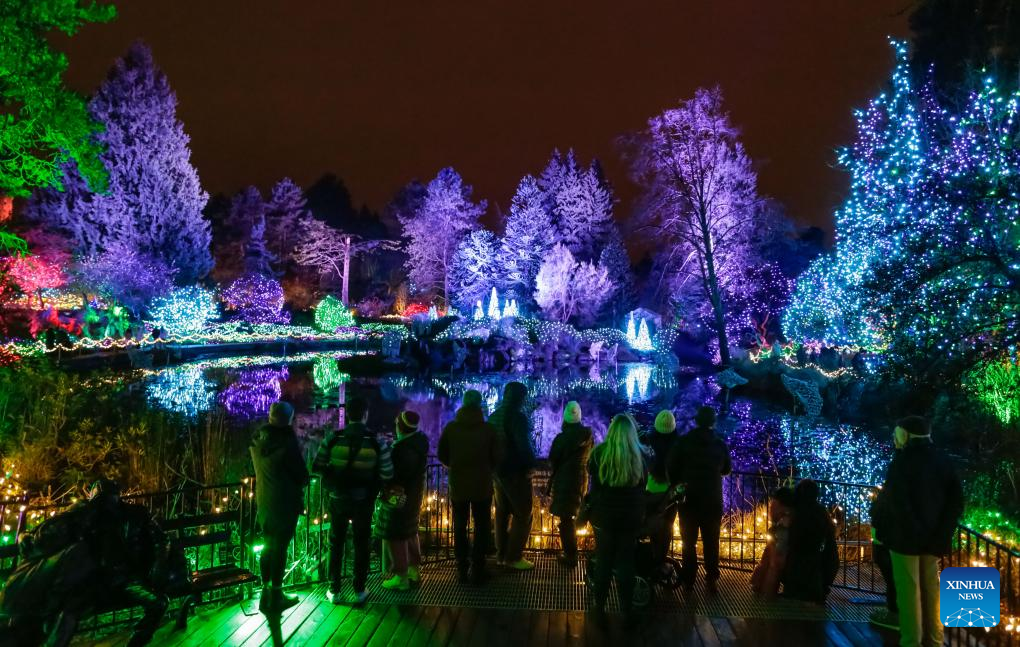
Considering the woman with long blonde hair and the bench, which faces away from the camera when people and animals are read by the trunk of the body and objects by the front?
the woman with long blonde hair

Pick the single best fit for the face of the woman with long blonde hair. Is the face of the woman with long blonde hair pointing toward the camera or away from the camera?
away from the camera

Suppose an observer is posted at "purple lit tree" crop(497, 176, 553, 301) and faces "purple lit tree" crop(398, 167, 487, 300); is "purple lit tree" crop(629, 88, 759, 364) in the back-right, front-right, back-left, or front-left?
back-left

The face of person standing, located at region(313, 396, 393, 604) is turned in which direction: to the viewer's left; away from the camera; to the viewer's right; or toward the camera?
away from the camera

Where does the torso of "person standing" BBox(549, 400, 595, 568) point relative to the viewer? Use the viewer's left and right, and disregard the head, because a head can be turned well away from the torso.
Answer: facing away from the viewer

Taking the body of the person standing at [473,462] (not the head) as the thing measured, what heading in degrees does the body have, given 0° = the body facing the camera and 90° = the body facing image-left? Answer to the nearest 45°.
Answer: approximately 180°

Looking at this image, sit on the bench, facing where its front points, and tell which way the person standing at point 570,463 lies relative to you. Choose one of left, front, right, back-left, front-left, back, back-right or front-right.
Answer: front-left

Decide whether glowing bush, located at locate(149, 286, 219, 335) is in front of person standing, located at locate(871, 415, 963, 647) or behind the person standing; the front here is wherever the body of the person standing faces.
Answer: in front

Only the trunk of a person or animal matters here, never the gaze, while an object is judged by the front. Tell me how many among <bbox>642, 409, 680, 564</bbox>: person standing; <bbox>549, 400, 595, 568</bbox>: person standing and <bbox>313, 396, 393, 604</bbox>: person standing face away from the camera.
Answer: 3

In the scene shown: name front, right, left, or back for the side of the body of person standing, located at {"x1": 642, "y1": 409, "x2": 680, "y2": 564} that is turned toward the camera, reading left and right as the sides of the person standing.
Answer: back

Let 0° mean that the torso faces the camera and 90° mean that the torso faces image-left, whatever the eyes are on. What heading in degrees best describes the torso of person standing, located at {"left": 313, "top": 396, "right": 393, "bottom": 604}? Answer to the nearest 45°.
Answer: approximately 180°

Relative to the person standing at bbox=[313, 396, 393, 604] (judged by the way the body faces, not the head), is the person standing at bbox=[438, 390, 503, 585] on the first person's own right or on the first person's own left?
on the first person's own right

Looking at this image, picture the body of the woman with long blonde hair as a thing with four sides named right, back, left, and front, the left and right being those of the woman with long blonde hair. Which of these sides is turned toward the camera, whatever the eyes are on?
back

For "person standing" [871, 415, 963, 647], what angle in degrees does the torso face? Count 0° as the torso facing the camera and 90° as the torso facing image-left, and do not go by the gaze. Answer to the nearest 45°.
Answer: approximately 135°

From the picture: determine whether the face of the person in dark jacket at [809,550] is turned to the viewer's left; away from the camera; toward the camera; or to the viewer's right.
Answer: away from the camera

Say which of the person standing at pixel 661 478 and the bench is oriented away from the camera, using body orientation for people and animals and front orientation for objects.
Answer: the person standing
